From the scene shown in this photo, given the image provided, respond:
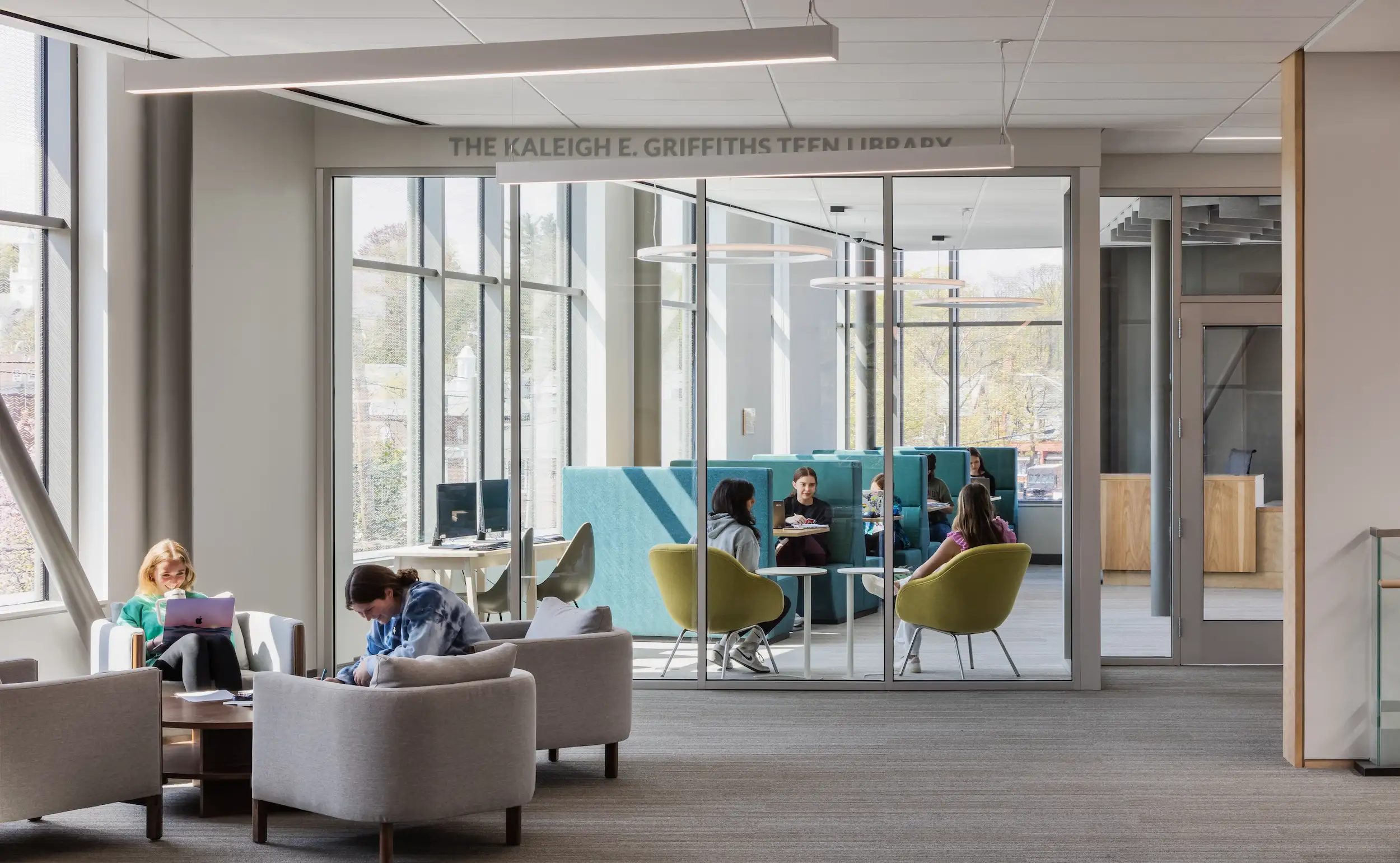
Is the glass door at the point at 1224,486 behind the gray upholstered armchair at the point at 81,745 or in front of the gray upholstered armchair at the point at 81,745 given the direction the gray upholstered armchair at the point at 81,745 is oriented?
in front

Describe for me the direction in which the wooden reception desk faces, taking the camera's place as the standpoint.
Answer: facing the viewer

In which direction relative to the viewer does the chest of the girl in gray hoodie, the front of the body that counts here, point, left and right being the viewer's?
facing away from the viewer and to the right of the viewer

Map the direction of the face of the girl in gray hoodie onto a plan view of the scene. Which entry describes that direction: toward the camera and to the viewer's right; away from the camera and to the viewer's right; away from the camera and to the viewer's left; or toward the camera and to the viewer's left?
away from the camera and to the viewer's right

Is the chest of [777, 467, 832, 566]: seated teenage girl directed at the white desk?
no

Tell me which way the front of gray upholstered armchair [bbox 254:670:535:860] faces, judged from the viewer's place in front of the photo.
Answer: facing away from the viewer and to the left of the viewer

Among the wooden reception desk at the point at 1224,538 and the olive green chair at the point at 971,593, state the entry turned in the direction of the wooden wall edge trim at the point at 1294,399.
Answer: the wooden reception desk

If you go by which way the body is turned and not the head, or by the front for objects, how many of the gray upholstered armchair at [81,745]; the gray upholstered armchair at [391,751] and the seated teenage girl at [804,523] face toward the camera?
1

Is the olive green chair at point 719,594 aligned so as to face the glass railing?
no

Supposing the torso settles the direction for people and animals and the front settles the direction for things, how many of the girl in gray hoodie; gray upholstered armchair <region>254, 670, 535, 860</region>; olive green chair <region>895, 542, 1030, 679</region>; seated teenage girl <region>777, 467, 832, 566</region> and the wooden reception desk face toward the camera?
2

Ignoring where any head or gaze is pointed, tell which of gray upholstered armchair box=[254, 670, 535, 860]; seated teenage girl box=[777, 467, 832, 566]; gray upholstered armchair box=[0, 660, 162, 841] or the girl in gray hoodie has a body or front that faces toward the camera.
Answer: the seated teenage girl

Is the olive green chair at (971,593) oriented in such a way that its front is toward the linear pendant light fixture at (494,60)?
no

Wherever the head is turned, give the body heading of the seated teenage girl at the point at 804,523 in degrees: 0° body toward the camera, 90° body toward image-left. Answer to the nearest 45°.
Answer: approximately 0°

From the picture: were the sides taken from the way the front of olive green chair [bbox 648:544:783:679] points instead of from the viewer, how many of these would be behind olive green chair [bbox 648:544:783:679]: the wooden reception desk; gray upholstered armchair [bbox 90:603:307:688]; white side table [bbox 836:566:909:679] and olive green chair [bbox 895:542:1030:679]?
1

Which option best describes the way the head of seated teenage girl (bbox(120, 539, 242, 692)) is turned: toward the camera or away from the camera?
toward the camera

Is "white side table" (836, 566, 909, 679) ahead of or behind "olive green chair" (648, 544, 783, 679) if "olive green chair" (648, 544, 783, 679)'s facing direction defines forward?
ahead

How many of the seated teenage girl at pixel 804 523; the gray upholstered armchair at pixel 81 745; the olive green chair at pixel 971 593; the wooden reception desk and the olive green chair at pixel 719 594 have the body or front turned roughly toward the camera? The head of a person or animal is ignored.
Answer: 2
